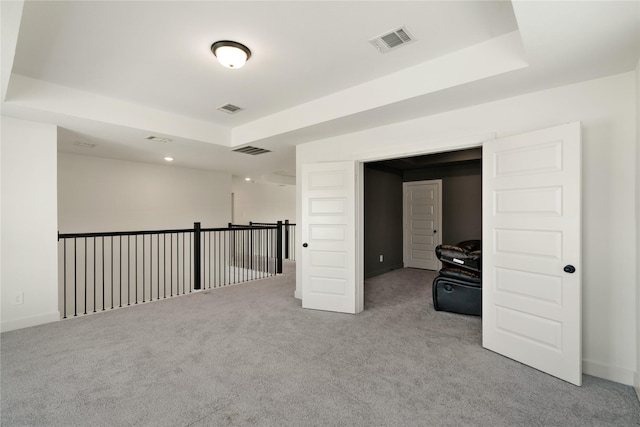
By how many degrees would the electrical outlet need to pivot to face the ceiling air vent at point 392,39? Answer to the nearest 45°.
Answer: approximately 45° to its left

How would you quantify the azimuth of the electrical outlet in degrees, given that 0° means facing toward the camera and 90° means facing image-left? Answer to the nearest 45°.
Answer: approximately 0°
